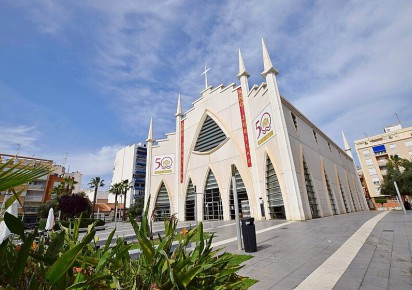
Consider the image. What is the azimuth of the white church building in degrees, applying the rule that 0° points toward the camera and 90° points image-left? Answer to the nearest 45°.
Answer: approximately 45°

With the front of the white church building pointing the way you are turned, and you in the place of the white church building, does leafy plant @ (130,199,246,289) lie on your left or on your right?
on your left

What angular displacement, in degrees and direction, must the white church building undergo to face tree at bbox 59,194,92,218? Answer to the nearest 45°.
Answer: approximately 45° to its right
